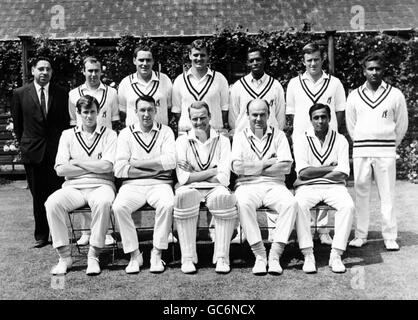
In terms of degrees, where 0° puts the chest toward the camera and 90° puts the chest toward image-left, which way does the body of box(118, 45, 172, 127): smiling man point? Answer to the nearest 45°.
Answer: approximately 0°

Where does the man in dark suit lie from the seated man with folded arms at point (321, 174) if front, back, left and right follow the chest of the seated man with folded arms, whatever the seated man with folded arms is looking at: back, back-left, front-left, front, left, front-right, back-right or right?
right

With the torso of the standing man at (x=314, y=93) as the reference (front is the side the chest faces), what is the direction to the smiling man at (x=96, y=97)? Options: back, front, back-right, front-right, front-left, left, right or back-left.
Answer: right

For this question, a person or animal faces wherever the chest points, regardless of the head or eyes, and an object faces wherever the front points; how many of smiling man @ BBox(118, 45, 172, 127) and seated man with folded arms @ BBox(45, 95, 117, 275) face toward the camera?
2

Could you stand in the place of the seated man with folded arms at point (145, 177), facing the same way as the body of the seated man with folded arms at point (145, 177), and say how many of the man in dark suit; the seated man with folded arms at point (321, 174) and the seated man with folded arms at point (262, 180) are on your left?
2

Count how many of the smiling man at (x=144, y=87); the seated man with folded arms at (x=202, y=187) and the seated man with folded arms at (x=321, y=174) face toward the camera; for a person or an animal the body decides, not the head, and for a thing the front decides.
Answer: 3

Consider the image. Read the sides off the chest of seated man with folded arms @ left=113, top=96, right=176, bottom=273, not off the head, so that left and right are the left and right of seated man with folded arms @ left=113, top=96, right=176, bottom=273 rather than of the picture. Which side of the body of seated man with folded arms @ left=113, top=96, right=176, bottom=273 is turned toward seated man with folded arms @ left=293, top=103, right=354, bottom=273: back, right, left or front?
left

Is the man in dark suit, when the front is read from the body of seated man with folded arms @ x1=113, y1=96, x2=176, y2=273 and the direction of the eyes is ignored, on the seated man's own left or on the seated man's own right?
on the seated man's own right

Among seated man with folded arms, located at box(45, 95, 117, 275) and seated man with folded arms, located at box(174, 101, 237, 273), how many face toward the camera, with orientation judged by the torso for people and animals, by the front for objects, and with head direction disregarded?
2

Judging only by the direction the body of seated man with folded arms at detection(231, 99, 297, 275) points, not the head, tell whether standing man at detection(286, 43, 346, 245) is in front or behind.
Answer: behind
